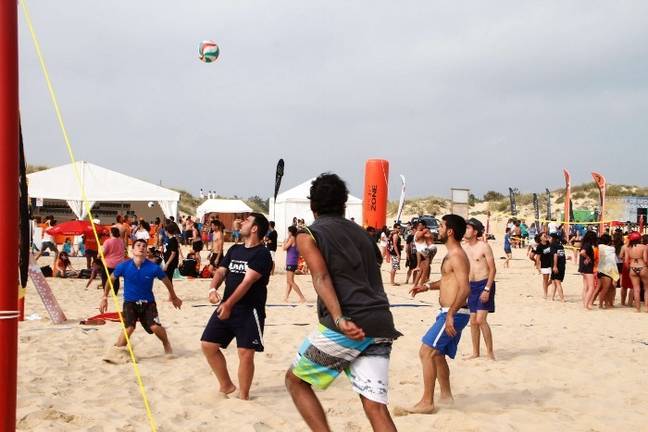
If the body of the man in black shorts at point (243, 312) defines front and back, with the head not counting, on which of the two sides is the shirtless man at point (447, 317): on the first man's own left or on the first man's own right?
on the first man's own left

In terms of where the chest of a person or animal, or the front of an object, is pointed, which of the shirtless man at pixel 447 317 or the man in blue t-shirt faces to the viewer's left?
the shirtless man

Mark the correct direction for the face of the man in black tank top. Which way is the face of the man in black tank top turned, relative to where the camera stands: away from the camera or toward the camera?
away from the camera

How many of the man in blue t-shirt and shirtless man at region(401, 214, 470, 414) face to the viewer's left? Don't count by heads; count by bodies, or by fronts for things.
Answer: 1

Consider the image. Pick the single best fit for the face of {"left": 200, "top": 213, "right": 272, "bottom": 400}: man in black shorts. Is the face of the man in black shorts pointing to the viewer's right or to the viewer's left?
to the viewer's left

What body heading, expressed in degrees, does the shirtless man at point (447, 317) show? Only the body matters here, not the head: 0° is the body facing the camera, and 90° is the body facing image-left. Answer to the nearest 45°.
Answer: approximately 90°

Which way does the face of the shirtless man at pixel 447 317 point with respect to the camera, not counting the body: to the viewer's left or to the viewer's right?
to the viewer's left

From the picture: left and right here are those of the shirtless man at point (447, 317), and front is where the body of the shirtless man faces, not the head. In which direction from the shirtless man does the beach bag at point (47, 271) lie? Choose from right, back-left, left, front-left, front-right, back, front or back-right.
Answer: front-right

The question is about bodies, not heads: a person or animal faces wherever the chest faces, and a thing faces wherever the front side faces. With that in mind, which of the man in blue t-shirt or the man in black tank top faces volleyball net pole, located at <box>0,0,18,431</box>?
the man in blue t-shirt

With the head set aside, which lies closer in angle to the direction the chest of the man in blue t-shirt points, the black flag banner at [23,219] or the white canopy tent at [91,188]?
the black flag banner

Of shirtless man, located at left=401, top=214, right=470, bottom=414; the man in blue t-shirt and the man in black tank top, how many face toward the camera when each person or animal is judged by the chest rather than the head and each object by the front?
1

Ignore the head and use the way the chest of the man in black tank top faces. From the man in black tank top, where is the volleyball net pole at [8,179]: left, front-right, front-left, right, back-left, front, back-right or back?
left

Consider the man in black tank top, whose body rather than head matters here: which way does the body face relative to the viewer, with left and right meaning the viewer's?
facing away from the viewer and to the left of the viewer

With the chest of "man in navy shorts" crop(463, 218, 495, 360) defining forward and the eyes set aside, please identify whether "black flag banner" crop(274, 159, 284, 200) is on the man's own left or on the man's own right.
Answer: on the man's own right

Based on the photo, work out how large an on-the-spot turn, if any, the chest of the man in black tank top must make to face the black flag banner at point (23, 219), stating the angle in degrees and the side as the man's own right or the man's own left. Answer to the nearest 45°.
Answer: approximately 90° to the man's own left

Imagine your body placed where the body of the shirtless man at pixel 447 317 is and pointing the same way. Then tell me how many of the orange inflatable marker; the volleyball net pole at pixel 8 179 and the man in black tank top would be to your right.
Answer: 1
